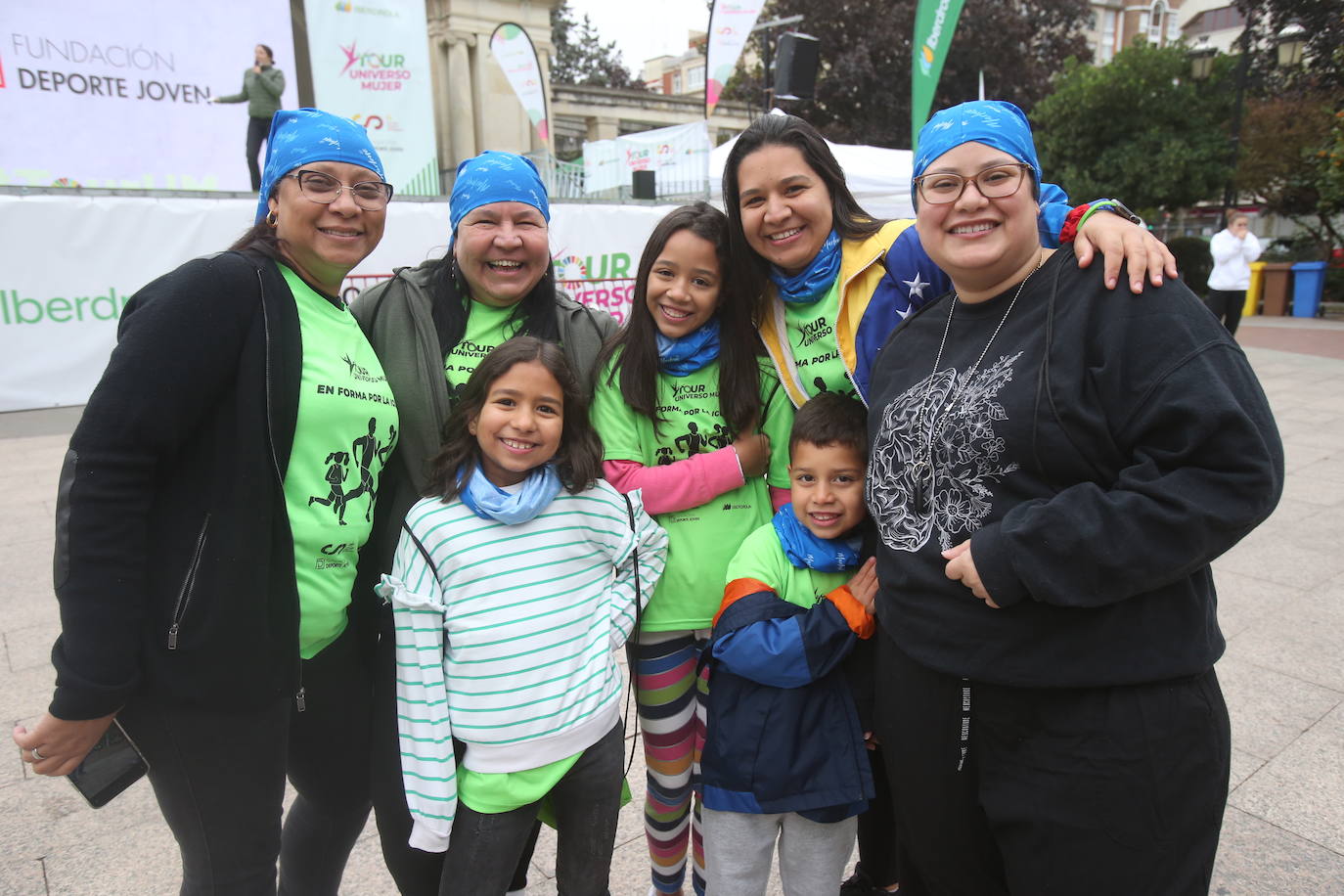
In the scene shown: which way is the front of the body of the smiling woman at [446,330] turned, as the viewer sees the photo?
toward the camera

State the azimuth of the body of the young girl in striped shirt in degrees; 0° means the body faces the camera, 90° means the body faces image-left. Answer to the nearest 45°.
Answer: approximately 0°

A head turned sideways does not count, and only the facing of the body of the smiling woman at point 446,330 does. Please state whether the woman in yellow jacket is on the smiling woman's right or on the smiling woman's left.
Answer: on the smiling woman's left

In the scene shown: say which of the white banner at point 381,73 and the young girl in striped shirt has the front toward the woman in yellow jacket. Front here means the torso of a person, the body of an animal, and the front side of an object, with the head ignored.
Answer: the white banner

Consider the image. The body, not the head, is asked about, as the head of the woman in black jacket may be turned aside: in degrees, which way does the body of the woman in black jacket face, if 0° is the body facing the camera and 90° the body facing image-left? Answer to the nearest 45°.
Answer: approximately 315°

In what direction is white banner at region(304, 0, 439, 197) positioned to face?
toward the camera

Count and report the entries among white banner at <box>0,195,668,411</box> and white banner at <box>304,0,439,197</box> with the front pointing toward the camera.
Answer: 2

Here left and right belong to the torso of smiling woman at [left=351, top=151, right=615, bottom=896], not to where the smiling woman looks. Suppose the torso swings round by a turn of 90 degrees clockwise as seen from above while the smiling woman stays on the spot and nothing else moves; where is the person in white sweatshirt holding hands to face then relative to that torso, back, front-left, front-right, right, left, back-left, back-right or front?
back-right

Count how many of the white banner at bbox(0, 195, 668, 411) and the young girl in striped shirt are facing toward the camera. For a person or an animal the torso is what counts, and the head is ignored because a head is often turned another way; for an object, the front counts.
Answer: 2

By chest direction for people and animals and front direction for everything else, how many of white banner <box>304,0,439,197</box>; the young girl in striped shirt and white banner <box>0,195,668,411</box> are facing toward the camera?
3

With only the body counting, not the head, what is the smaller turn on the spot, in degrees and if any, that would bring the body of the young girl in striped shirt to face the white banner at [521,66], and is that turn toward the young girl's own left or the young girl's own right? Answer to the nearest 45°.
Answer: approximately 180°
